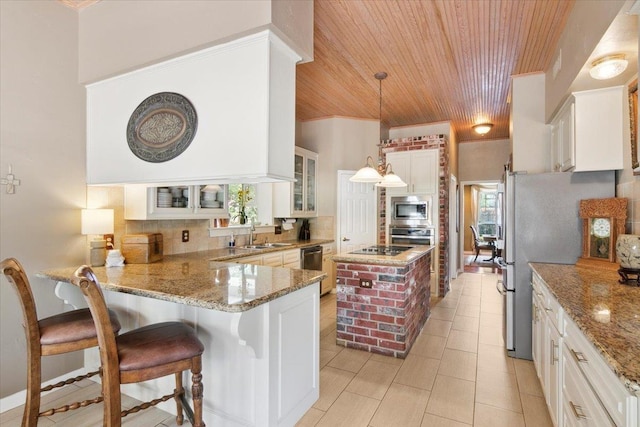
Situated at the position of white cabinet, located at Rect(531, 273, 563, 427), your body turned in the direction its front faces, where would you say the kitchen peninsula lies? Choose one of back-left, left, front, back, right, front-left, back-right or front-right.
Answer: front-left

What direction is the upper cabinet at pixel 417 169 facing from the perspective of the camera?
toward the camera

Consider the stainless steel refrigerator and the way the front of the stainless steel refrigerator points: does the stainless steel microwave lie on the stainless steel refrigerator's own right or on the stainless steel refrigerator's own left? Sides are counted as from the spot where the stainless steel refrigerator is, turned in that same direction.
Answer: on the stainless steel refrigerator's own right

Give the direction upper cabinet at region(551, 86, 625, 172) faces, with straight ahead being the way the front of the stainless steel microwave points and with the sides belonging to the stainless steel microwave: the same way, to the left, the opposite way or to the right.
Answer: to the right

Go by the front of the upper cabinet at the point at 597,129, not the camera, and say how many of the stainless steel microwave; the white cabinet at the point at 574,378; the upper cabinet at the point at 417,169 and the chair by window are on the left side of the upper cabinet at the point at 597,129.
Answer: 1

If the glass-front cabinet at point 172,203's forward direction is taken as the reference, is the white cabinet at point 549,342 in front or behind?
in front

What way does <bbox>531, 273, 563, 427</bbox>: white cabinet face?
to the viewer's left

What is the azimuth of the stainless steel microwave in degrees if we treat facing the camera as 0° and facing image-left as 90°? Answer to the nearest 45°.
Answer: approximately 0°

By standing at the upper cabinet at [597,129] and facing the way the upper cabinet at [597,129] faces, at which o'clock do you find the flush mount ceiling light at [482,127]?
The flush mount ceiling light is roughly at 2 o'clock from the upper cabinet.

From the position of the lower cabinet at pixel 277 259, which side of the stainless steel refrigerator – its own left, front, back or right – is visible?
front

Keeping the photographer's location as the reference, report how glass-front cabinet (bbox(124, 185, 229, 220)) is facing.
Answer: facing the viewer and to the right of the viewer

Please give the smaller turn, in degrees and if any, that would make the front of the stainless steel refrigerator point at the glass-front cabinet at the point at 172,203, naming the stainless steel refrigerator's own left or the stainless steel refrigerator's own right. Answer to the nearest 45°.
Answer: approximately 45° to the stainless steel refrigerator's own left

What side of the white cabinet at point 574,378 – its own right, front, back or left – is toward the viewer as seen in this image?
left

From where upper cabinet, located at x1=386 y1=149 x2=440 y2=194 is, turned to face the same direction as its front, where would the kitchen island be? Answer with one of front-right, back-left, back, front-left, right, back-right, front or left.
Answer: front
